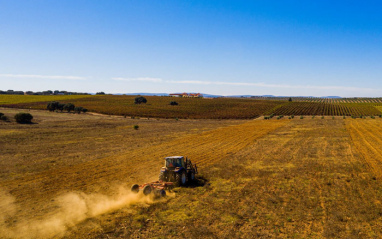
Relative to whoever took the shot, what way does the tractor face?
facing away from the viewer and to the right of the viewer

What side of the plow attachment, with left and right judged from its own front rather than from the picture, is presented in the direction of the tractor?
front

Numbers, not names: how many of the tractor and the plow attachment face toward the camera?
0

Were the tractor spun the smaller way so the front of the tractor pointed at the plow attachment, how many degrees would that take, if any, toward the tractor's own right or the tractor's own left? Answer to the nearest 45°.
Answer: approximately 180°

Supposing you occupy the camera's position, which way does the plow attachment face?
facing away from the viewer and to the right of the viewer

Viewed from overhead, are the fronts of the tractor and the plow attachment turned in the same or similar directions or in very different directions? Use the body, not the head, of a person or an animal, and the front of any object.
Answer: same or similar directions
